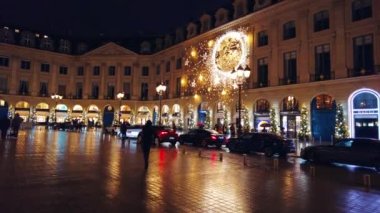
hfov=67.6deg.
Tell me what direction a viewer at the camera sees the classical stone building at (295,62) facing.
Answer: facing the viewer and to the left of the viewer

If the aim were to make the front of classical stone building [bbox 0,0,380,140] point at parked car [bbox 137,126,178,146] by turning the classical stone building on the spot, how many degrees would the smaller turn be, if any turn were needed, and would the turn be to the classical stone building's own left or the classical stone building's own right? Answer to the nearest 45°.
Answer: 0° — it already faces it

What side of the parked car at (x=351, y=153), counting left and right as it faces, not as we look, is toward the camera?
left

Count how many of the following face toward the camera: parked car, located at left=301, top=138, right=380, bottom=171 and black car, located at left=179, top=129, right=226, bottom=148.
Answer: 0

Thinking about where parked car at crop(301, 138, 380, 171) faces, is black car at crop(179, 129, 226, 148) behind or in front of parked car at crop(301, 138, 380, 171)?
in front

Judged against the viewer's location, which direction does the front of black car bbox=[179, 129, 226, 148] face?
facing away from the viewer and to the left of the viewer

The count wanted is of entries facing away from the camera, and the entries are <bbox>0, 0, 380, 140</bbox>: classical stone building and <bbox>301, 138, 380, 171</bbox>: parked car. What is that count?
0

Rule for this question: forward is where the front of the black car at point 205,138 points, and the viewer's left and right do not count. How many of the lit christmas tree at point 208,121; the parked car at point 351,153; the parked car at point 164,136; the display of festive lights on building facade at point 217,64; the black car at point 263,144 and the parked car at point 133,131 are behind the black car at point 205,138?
2

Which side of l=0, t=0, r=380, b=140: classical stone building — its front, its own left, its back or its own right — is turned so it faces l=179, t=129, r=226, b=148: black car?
front

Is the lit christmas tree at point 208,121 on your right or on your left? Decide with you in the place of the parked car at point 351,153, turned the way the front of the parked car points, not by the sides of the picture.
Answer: on your right

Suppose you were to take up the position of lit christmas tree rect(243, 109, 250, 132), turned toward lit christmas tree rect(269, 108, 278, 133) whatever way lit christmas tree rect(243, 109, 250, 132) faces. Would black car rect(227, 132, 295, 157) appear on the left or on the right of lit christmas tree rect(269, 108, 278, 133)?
right
